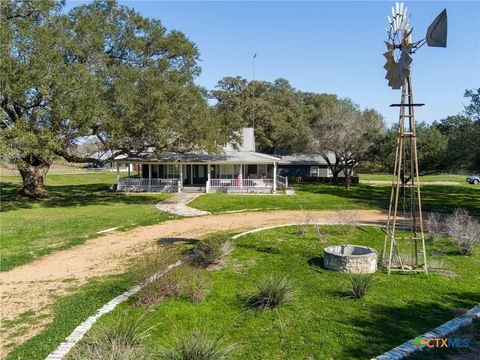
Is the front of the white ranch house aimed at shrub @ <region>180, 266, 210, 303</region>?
yes

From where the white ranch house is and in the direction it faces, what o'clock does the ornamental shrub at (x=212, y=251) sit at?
The ornamental shrub is roughly at 12 o'clock from the white ranch house.

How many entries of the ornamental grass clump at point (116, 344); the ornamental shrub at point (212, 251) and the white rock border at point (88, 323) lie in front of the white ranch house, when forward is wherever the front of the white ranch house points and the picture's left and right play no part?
3

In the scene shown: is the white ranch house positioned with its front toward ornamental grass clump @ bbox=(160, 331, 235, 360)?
yes

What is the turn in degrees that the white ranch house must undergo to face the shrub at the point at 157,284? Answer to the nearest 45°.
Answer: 0° — it already faces it

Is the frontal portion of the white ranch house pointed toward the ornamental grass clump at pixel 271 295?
yes

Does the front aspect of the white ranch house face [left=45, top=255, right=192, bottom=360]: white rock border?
yes

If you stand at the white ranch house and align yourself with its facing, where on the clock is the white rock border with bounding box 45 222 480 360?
The white rock border is roughly at 12 o'clock from the white ranch house.

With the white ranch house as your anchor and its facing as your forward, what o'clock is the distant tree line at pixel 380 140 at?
The distant tree line is roughly at 9 o'clock from the white ranch house.

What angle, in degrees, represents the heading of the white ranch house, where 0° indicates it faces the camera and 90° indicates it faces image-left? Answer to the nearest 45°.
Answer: approximately 0°
